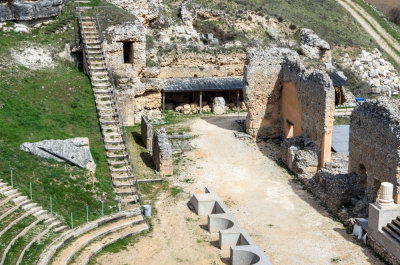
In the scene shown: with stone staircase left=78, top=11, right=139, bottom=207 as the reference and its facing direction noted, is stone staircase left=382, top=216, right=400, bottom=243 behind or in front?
in front

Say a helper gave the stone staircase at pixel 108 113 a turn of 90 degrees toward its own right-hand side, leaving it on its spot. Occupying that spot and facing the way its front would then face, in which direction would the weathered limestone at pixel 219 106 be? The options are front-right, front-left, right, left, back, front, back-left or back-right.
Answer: back-right

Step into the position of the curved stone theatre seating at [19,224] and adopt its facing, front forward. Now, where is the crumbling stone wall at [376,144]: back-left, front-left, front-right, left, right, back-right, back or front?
front-left

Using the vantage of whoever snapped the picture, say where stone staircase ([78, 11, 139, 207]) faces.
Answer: facing the viewer

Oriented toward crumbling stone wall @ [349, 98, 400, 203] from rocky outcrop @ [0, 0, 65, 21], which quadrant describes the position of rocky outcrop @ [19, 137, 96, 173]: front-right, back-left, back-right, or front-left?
front-right

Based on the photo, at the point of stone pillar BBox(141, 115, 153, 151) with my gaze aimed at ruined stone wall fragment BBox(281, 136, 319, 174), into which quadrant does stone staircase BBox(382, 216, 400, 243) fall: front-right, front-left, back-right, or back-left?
front-right
